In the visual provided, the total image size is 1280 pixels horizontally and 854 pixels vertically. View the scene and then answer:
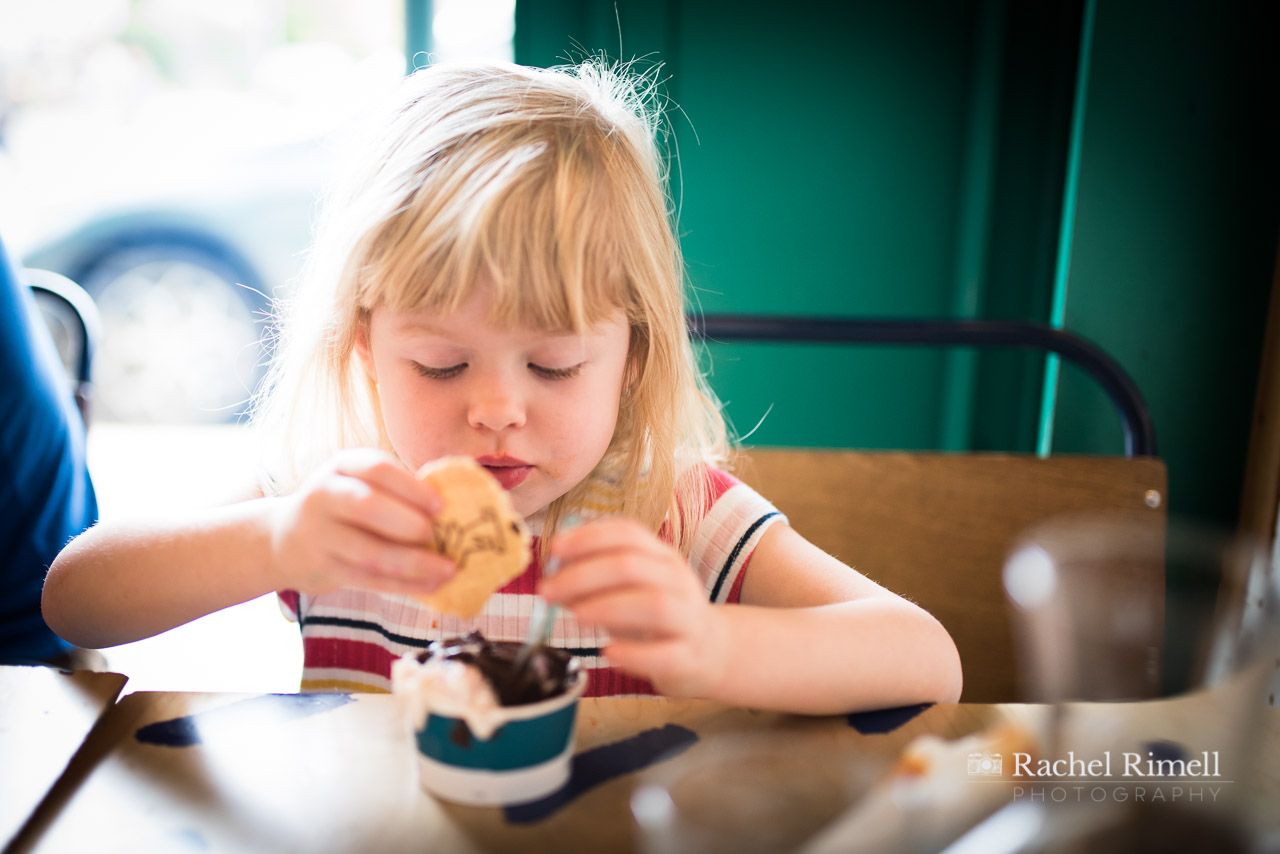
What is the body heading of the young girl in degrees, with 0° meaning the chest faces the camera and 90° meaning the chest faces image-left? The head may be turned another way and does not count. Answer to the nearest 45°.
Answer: approximately 0°
